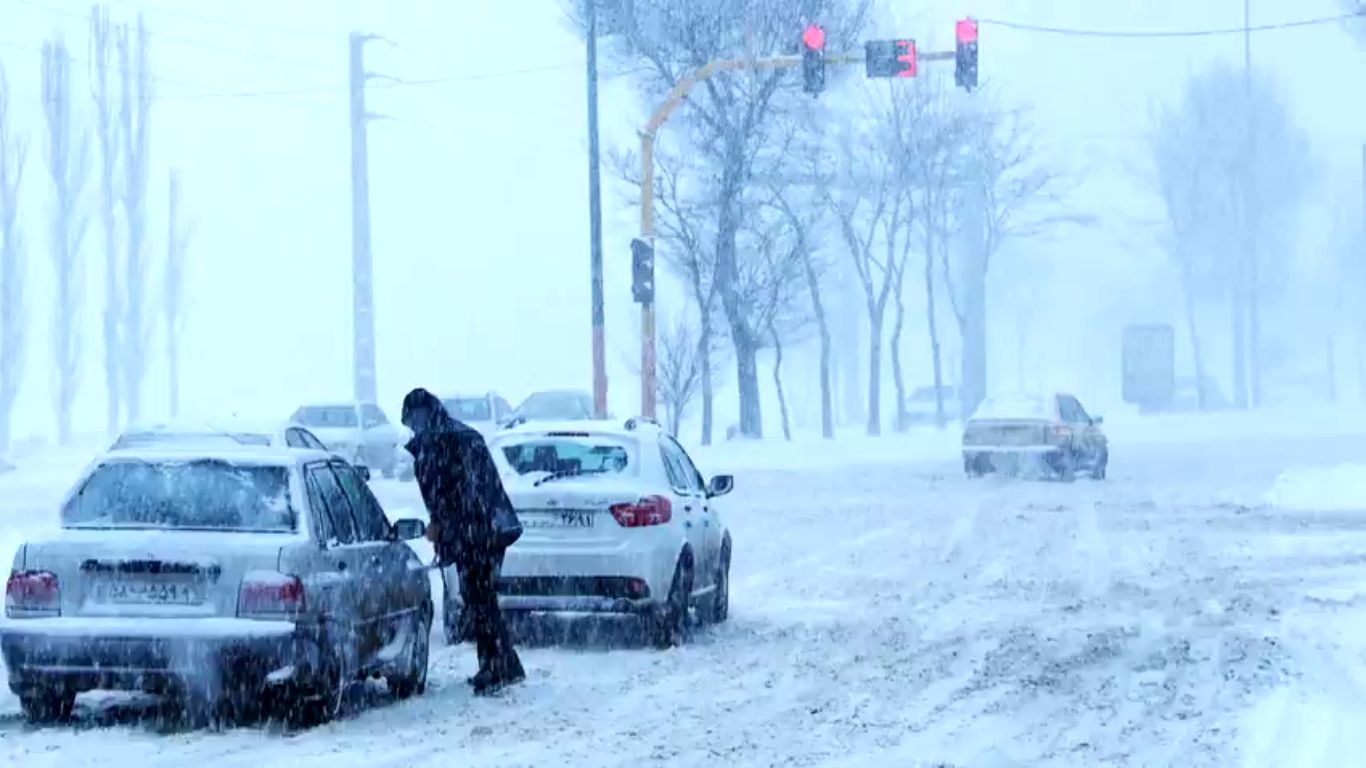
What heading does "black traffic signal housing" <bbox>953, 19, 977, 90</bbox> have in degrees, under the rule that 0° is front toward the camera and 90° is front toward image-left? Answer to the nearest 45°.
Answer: approximately 0°

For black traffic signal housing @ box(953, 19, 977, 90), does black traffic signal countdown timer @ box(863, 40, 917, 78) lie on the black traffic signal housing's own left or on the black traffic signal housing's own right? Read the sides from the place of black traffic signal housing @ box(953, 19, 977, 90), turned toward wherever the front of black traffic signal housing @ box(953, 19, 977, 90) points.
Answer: on the black traffic signal housing's own right

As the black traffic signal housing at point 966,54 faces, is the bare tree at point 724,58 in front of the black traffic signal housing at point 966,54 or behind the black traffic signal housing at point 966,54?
behind

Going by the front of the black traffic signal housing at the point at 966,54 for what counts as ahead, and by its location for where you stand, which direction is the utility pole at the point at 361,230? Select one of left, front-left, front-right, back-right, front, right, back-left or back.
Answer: back-right

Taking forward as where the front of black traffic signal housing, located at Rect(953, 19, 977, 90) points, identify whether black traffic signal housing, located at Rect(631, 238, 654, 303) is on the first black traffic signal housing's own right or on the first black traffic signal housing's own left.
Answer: on the first black traffic signal housing's own right

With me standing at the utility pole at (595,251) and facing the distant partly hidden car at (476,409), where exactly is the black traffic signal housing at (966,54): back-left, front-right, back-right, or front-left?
back-right

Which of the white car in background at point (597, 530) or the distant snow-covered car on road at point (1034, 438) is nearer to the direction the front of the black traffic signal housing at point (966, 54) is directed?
the white car in background

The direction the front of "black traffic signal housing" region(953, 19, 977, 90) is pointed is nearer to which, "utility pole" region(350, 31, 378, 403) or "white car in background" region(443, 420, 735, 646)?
the white car in background
